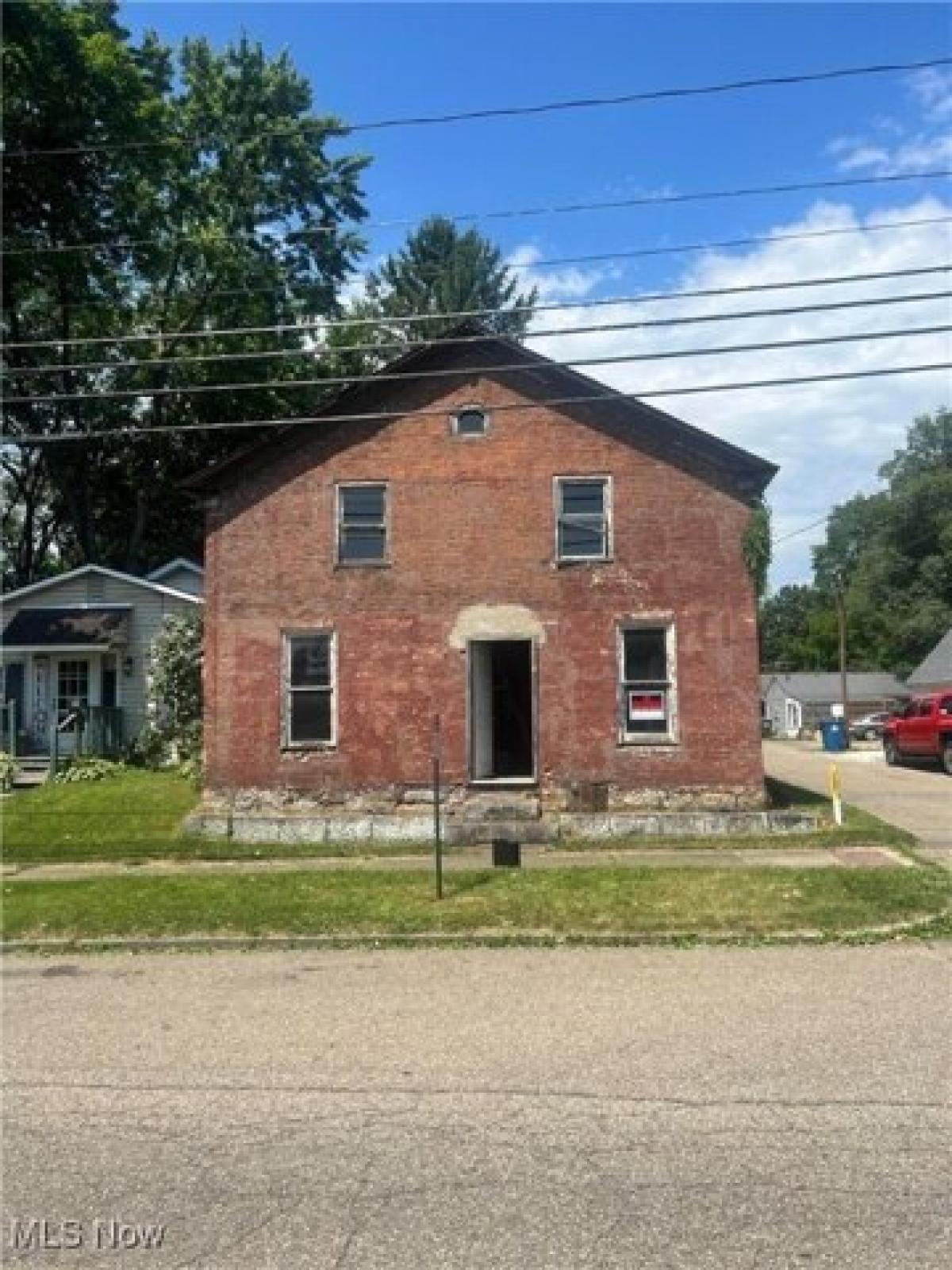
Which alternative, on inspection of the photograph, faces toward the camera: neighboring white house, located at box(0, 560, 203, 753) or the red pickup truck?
the neighboring white house

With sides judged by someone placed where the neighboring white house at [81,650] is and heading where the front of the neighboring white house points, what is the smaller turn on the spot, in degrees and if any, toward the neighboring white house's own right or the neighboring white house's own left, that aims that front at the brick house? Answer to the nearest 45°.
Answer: approximately 45° to the neighboring white house's own left

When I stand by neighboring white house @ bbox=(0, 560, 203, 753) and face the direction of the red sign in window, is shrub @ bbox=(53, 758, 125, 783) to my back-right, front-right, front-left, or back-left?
front-right

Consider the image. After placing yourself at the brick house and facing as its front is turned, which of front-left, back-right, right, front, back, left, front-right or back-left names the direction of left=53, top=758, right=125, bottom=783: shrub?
back-right

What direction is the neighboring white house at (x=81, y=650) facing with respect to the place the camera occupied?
facing the viewer

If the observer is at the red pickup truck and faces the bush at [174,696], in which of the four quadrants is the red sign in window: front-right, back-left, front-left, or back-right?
front-left

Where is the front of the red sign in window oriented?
toward the camera

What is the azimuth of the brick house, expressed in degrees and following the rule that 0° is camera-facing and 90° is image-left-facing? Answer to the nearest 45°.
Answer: approximately 0°

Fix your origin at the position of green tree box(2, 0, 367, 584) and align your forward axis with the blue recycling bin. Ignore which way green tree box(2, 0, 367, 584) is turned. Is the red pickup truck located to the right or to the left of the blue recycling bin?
right

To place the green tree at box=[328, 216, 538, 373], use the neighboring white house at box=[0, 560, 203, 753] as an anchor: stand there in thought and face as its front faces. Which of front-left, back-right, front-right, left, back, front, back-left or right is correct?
back-left

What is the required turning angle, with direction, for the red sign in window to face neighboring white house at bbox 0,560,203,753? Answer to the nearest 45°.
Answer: approximately 135° to its right

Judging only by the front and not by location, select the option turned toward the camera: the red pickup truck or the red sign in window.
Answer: the red sign in window

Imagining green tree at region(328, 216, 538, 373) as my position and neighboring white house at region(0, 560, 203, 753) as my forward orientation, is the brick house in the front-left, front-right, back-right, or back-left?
front-left

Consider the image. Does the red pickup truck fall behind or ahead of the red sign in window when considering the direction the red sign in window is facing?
behind

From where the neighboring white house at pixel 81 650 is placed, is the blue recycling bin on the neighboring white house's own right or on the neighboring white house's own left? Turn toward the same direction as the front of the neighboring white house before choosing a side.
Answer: on the neighboring white house's own left

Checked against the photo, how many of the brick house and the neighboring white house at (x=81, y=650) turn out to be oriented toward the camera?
2
